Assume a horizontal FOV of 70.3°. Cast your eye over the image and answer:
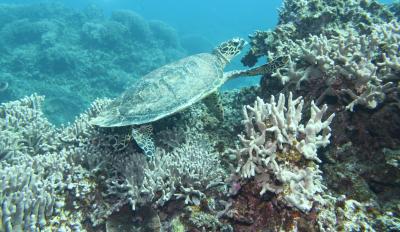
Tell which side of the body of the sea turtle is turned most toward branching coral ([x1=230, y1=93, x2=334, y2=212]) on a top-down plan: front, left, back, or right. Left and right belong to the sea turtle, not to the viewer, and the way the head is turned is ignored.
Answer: right

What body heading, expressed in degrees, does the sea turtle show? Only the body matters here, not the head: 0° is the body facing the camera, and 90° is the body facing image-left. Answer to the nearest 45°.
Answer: approximately 225°

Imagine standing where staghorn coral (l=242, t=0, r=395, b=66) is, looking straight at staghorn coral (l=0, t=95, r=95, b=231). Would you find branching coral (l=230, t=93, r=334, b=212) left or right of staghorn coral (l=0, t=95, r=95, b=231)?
left

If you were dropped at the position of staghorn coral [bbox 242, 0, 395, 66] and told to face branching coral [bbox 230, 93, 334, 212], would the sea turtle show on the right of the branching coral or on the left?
right

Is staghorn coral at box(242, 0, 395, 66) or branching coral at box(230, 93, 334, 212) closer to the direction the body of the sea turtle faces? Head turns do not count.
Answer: the staghorn coral

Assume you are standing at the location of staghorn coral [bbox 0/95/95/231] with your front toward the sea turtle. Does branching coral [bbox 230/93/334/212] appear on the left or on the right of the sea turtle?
right
